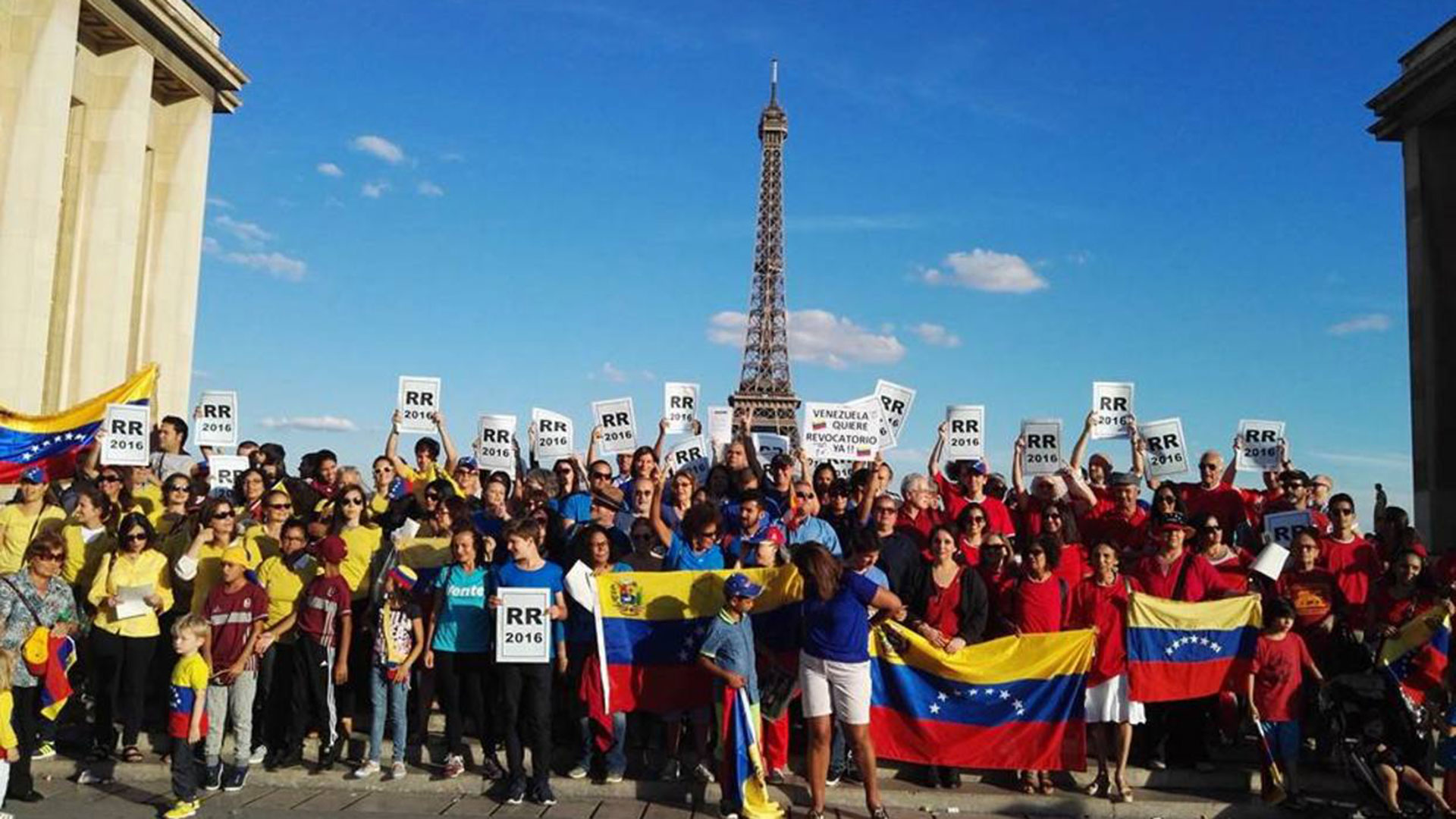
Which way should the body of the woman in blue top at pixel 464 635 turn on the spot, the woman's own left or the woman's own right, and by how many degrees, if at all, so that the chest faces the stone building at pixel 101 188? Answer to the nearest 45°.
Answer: approximately 135° to the woman's own right

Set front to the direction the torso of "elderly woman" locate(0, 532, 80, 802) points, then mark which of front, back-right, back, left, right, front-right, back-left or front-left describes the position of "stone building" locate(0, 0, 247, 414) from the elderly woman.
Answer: back-left

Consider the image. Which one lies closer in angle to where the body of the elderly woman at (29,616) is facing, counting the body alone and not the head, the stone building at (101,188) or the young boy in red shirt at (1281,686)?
the young boy in red shirt

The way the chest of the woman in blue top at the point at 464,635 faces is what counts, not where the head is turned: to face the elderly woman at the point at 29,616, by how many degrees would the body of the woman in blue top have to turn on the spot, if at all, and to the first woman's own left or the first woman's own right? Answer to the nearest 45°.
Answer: approximately 90° to the first woman's own right

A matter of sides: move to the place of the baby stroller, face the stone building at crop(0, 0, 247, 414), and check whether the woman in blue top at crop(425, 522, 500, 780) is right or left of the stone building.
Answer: left

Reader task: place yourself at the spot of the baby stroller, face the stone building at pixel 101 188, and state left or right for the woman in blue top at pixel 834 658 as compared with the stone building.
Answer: left

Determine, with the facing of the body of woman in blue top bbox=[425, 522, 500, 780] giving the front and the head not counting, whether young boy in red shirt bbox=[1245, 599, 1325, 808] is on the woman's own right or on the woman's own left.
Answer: on the woman's own left

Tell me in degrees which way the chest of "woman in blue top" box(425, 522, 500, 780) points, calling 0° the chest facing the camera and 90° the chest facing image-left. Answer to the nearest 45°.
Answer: approximately 0°

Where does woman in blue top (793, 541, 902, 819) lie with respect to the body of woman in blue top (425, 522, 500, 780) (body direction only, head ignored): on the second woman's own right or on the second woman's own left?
on the second woman's own left

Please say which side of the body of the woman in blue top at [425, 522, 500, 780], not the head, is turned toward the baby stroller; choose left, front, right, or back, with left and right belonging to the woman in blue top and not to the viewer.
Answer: left
